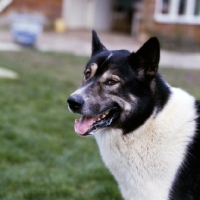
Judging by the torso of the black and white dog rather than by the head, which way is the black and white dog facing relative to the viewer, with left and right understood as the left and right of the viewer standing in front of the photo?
facing the viewer and to the left of the viewer

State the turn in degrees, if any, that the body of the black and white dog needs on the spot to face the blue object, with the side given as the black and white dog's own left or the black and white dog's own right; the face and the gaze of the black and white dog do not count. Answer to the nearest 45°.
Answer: approximately 135° to the black and white dog's own right
